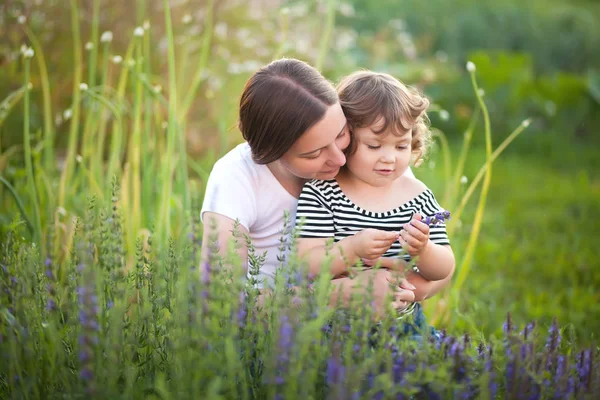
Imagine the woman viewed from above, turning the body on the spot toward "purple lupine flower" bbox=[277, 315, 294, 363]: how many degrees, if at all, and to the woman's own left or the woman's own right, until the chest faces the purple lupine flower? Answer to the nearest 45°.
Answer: approximately 45° to the woman's own right

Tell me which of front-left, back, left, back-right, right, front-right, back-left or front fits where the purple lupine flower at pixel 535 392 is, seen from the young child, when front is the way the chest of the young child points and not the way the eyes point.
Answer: front-left

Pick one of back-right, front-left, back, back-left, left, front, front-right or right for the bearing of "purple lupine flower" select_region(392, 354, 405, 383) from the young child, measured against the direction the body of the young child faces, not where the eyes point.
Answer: front

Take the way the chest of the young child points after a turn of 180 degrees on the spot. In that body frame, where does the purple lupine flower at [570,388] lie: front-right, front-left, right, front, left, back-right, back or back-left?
back-right

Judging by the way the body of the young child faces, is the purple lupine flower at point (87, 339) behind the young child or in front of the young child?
in front

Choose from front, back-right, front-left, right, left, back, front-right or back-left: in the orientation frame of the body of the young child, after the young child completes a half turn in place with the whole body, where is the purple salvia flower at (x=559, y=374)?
back-right

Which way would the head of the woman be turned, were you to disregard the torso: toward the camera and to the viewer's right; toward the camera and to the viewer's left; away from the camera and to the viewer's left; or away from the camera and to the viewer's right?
toward the camera and to the viewer's right

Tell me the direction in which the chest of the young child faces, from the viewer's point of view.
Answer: toward the camera

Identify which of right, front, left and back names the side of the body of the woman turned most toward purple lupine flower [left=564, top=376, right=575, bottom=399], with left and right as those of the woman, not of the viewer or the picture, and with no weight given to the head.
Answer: front

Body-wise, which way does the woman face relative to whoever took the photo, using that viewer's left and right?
facing the viewer and to the right of the viewer
